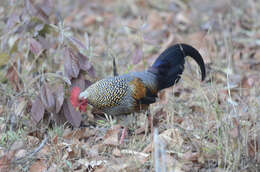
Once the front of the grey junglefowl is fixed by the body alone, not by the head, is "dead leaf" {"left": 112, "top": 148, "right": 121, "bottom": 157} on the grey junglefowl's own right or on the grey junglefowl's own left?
on the grey junglefowl's own left

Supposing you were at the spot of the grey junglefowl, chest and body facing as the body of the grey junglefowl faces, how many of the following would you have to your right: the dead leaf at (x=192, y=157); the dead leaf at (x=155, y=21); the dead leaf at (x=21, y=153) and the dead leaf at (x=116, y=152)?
1

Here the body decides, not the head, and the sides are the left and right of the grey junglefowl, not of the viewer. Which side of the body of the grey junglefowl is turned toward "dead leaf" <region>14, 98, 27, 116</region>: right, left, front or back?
front

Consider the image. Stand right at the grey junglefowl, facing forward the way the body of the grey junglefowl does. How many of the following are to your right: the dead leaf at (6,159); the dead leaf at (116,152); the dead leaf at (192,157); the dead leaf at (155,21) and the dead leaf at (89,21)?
2

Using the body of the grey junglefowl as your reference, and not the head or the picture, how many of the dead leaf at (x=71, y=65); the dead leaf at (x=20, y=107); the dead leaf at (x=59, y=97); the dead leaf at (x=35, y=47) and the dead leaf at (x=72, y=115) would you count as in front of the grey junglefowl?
5

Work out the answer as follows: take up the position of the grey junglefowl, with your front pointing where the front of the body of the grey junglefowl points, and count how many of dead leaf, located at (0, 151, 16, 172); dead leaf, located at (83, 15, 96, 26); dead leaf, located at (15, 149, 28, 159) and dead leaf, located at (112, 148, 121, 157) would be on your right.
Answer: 1

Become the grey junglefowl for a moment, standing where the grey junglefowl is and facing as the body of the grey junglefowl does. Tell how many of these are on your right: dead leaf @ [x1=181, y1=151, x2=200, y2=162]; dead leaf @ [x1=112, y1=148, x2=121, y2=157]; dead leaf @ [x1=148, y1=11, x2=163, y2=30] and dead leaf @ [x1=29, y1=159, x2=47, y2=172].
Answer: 1

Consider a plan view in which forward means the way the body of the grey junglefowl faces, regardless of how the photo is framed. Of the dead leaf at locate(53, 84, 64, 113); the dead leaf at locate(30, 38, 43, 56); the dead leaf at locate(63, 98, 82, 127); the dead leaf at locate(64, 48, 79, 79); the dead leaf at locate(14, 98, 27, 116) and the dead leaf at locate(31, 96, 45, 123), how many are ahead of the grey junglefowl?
6

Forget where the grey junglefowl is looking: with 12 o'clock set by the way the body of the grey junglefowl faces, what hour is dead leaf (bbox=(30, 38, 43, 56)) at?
The dead leaf is roughly at 12 o'clock from the grey junglefowl.

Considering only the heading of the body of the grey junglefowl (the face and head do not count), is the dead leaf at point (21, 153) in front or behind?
in front

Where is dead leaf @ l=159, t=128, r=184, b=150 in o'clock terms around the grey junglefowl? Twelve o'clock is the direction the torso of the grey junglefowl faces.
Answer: The dead leaf is roughly at 8 o'clock from the grey junglefowl.

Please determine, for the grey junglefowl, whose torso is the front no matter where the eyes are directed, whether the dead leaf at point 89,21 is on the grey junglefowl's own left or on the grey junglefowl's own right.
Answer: on the grey junglefowl's own right

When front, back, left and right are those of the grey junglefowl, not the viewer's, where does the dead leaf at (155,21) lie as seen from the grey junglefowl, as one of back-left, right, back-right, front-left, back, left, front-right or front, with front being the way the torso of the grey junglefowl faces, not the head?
right

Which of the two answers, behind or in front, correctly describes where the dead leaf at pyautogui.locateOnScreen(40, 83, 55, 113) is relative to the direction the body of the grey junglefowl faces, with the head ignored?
in front

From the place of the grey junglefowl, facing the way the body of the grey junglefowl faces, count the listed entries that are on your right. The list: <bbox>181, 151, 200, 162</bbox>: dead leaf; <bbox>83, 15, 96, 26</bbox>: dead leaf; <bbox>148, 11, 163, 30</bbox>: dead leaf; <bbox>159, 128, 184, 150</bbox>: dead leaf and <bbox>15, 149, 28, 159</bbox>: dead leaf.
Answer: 2

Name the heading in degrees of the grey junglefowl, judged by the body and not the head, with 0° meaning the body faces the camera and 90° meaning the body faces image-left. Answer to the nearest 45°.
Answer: approximately 90°
